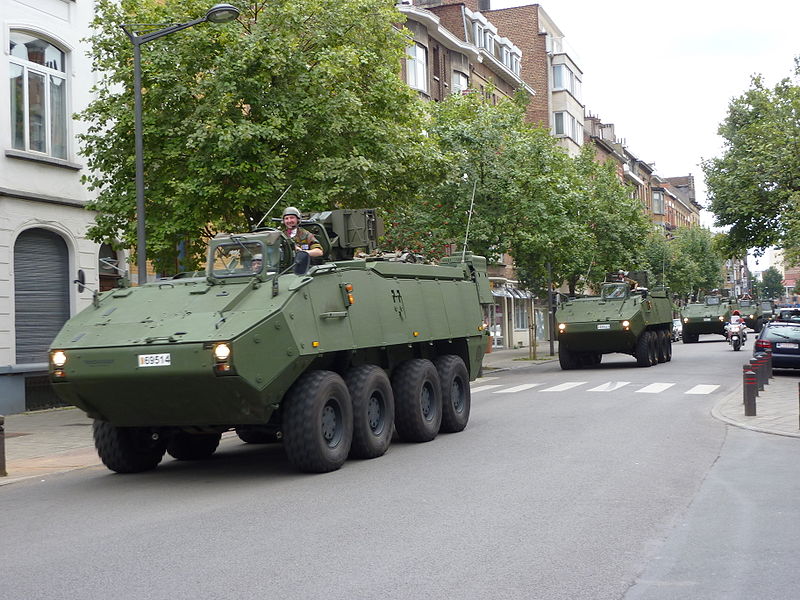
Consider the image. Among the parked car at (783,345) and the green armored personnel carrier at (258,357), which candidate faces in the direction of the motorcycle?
the parked car

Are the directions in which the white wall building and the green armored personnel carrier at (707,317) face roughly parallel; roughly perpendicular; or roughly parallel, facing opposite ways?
roughly perpendicular

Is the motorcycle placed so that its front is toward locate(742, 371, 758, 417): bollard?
yes

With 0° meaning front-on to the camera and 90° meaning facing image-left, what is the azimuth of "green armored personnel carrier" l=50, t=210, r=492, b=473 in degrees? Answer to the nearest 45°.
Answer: approximately 45°

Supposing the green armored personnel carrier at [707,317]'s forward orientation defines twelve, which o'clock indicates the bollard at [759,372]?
The bollard is roughly at 12 o'clock from the green armored personnel carrier.

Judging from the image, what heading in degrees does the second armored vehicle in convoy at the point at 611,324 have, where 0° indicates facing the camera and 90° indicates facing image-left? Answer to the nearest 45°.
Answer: approximately 45°

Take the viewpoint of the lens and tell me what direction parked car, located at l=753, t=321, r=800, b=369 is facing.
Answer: facing away from the viewer

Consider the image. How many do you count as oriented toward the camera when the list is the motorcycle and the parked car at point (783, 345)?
1

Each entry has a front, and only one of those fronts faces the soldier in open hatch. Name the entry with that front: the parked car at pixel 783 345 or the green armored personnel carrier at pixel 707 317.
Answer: the green armored personnel carrier

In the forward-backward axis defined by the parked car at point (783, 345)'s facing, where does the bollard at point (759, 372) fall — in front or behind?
behind

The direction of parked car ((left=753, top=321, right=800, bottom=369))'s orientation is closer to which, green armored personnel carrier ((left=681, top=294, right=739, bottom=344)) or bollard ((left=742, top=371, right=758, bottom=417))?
the green armored personnel carrier

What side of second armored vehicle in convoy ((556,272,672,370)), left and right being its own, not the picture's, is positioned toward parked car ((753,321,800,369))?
left
